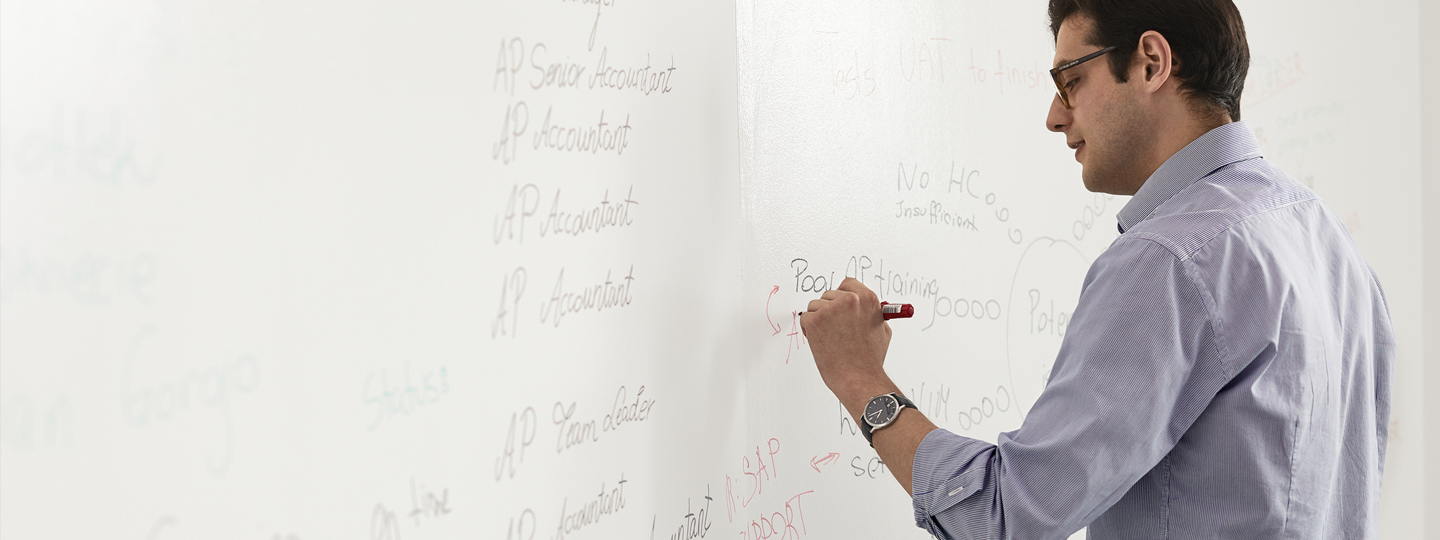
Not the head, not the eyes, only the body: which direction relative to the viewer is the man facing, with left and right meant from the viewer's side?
facing away from the viewer and to the left of the viewer

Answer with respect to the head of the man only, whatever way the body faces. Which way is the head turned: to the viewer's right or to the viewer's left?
to the viewer's left

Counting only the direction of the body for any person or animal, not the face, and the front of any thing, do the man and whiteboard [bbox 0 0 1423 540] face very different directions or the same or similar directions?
very different directions

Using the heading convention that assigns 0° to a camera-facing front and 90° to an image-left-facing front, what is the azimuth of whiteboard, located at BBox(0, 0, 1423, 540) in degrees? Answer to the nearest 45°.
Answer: approximately 315°
